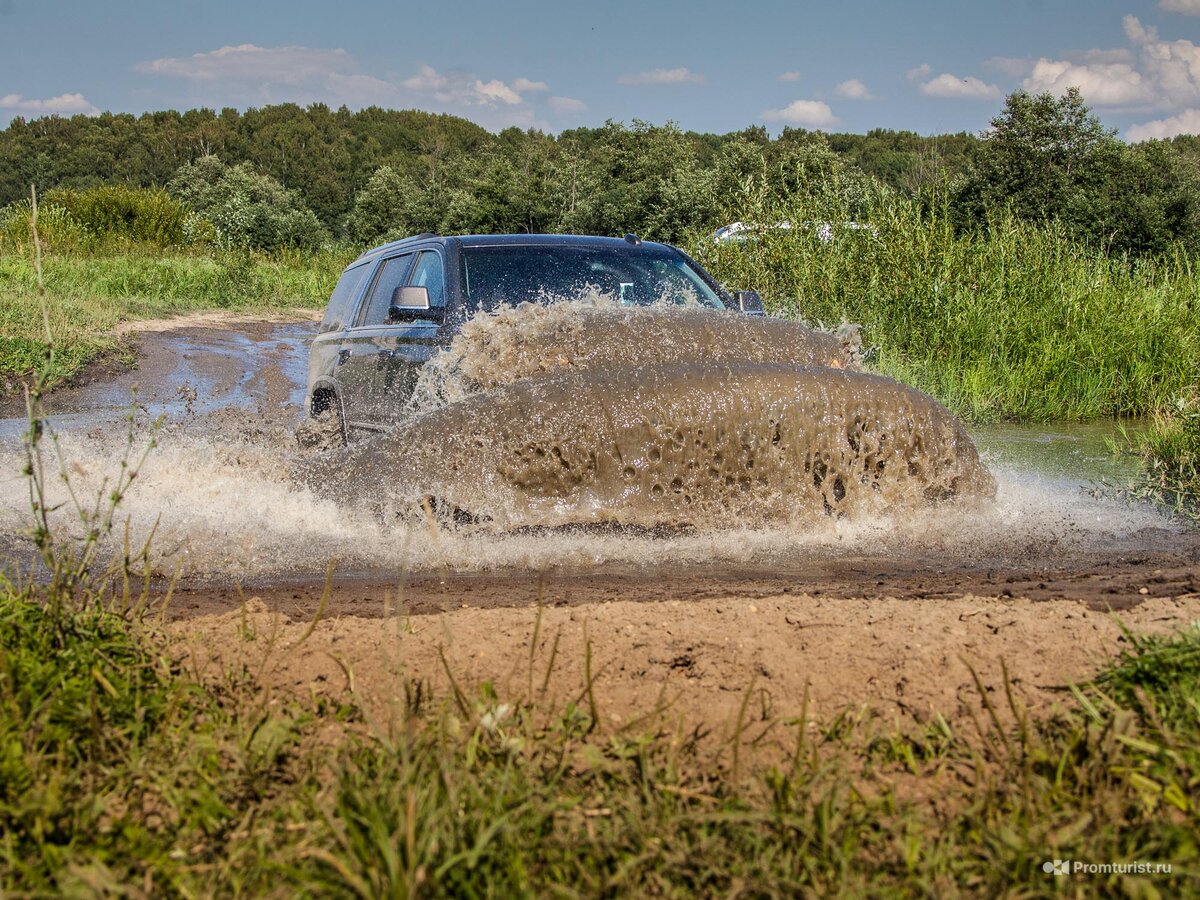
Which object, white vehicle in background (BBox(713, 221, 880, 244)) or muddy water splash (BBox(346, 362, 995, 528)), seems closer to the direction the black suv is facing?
the muddy water splash

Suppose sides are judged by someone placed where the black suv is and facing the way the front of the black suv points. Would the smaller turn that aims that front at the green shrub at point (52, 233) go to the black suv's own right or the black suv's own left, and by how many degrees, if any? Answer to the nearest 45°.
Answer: approximately 180°

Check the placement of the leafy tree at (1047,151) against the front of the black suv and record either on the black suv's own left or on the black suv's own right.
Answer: on the black suv's own left

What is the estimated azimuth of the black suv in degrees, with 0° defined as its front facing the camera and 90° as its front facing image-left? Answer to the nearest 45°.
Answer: approximately 315°

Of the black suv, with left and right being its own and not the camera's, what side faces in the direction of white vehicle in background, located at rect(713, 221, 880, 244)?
left

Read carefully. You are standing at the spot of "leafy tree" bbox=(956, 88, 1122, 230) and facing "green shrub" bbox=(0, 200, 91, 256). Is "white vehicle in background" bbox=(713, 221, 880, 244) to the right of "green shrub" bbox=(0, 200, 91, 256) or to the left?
left
